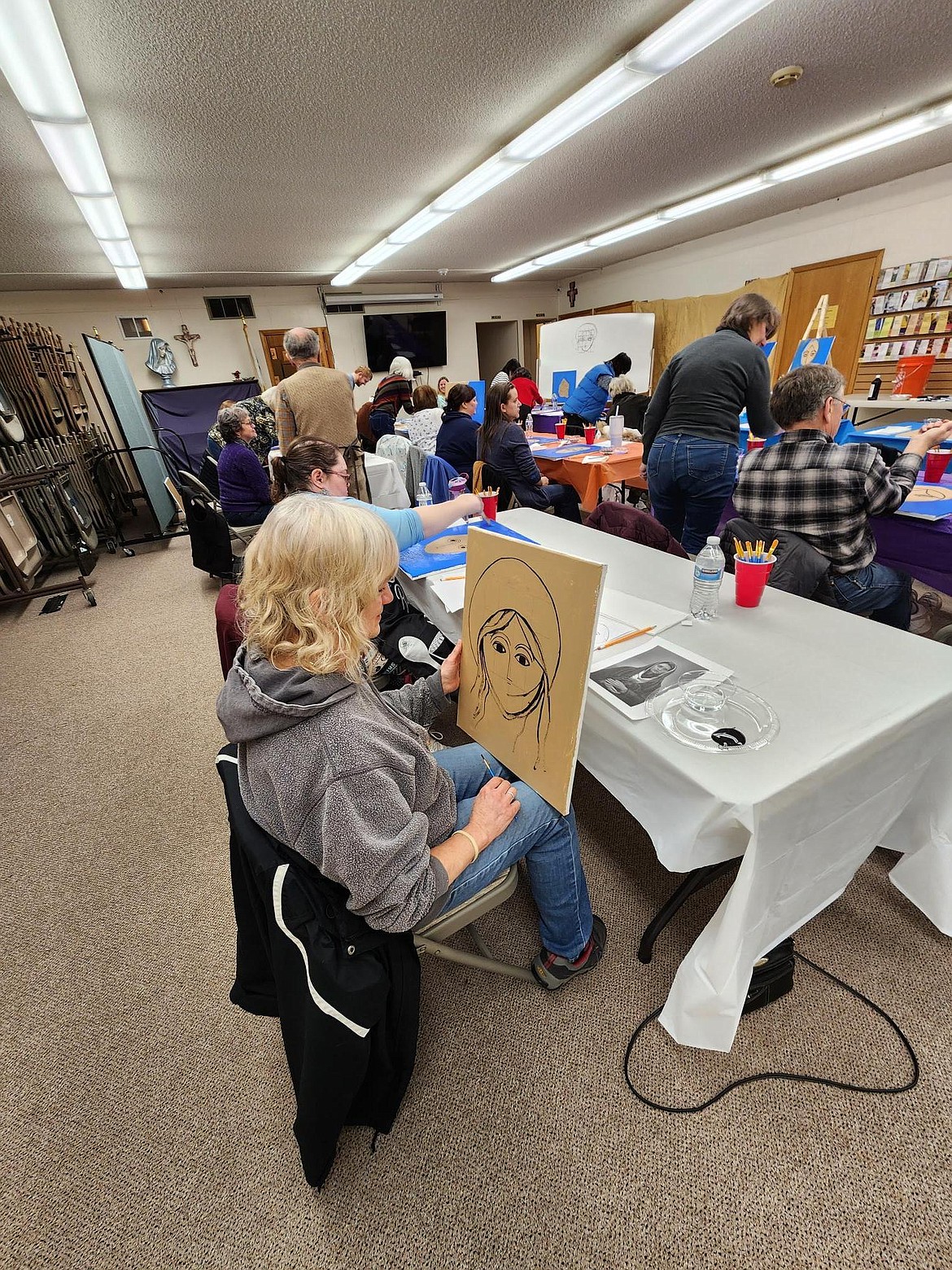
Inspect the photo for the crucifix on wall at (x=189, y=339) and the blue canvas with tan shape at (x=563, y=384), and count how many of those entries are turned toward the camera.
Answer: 2

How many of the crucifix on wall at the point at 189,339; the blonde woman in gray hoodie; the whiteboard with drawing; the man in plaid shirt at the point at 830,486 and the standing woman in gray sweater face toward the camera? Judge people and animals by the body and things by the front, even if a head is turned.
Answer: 2

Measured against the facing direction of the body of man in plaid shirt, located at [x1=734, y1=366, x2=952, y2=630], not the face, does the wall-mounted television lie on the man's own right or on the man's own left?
on the man's own left

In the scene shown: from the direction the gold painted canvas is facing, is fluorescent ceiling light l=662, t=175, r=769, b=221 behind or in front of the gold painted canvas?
behind

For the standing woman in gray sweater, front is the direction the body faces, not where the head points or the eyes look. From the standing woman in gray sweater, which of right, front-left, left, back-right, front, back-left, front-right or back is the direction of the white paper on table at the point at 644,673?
back-right

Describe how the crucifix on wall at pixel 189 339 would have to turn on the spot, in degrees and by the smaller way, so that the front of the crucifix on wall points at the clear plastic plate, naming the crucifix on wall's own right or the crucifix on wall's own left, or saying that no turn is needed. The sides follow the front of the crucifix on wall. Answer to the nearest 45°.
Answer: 0° — it already faces it

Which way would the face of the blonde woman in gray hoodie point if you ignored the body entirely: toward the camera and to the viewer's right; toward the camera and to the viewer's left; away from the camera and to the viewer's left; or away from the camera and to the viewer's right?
away from the camera and to the viewer's right

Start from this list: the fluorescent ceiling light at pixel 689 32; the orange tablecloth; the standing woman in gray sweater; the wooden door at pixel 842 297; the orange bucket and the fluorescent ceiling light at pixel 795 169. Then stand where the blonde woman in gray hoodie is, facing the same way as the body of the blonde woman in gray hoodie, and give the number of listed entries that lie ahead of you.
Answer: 6

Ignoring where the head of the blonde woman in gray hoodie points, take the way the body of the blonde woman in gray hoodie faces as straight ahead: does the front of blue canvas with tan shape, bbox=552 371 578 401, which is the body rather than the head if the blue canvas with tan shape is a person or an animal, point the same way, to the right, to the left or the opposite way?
to the right

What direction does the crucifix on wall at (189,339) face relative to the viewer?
toward the camera

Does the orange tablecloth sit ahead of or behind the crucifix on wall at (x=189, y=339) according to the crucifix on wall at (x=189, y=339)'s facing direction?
ahead

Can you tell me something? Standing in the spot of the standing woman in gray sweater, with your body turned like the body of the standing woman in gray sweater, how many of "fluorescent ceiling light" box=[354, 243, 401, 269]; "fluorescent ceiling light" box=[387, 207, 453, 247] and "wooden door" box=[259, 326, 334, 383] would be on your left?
3

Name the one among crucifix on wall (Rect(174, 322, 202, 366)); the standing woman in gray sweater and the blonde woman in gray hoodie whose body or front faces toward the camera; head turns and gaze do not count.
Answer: the crucifix on wall

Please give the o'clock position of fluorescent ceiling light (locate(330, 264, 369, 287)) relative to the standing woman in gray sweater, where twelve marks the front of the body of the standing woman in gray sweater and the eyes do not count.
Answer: The fluorescent ceiling light is roughly at 9 o'clock from the standing woman in gray sweater.
